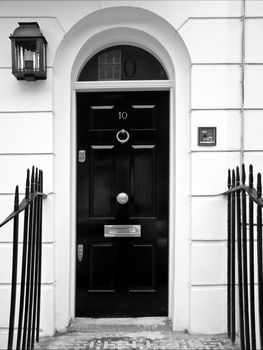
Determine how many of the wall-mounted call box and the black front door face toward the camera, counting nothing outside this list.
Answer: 2

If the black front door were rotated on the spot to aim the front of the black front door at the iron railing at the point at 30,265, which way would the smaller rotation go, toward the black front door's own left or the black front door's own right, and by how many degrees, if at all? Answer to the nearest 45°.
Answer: approximately 45° to the black front door's own right

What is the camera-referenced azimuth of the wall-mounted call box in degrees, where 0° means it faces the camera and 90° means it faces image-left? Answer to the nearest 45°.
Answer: approximately 0°

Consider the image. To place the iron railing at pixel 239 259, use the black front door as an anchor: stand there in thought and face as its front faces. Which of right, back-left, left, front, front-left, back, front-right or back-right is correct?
front-left

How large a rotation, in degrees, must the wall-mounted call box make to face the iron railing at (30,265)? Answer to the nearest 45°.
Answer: approximately 45° to its right

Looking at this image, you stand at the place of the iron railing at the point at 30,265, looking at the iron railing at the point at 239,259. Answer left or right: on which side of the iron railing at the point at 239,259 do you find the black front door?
left

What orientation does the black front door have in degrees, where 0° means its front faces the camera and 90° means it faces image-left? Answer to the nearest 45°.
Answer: approximately 0°

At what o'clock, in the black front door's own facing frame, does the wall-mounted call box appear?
The wall-mounted call box is roughly at 10 o'clock from the black front door.
